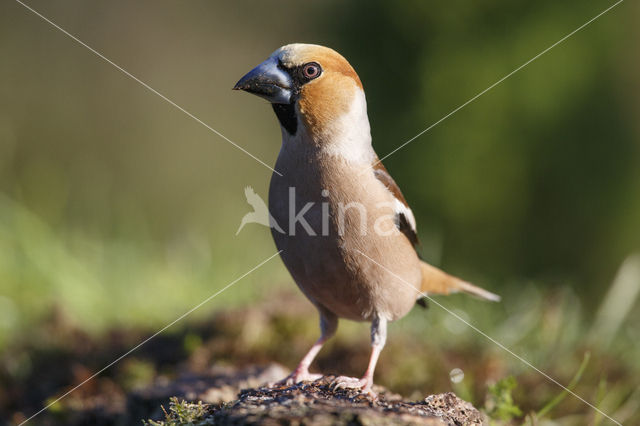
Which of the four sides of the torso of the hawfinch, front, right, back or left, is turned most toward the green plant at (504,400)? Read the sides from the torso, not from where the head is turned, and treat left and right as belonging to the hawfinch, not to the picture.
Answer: left

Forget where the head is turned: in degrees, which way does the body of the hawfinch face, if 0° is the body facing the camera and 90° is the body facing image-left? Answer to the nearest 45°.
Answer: approximately 45°
